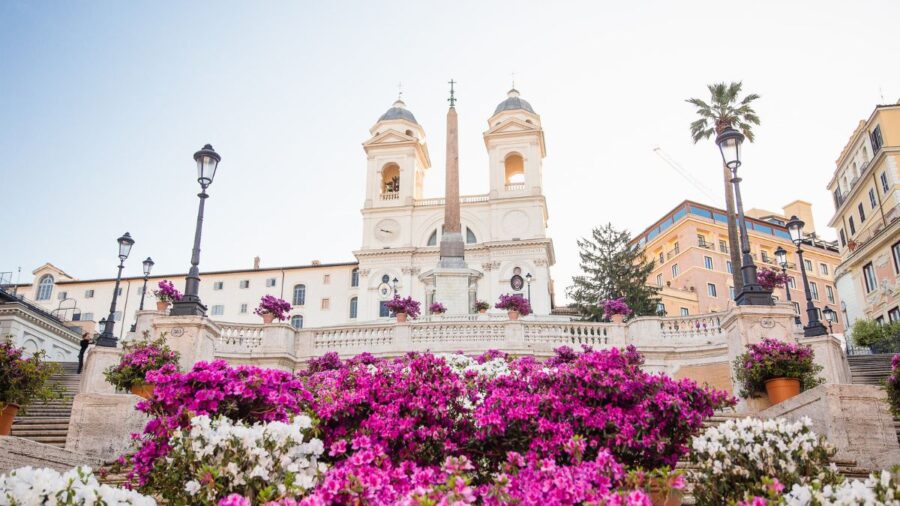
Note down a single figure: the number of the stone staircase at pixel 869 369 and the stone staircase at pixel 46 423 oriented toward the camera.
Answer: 2

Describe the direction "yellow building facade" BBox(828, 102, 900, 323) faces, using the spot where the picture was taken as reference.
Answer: facing the viewer and to the left of the viewer

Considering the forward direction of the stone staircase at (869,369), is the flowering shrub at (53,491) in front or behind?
in front

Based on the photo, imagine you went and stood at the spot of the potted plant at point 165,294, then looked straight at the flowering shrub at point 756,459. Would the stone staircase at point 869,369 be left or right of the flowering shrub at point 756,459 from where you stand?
left

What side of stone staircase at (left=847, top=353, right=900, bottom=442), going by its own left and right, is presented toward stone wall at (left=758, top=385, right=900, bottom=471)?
front

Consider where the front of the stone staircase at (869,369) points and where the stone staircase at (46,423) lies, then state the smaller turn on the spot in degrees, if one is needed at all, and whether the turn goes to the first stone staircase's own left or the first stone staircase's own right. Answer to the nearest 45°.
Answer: approximately 45° to the first stone staircase's own right

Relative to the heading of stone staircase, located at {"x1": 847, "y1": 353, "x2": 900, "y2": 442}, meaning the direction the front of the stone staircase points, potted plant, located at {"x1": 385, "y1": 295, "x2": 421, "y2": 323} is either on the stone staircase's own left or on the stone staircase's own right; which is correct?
on the stone staircase's own right

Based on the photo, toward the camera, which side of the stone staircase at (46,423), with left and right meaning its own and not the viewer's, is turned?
front

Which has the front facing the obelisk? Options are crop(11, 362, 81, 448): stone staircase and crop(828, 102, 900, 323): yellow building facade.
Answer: the yellow building facade

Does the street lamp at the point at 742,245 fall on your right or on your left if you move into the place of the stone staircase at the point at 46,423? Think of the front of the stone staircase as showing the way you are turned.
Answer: on your left

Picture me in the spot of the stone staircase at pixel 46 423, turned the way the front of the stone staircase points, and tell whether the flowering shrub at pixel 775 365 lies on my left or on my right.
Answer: on my left

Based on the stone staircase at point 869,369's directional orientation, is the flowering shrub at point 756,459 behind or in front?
in front

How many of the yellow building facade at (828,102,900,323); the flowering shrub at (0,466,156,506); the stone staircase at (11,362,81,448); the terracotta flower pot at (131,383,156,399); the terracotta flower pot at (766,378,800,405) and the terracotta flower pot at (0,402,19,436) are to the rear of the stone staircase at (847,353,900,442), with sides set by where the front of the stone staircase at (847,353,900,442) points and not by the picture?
1

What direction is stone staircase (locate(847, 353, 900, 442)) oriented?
toward the camera

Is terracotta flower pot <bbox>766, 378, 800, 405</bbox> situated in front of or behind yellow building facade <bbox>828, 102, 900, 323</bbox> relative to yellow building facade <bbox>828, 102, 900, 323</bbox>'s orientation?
in front
